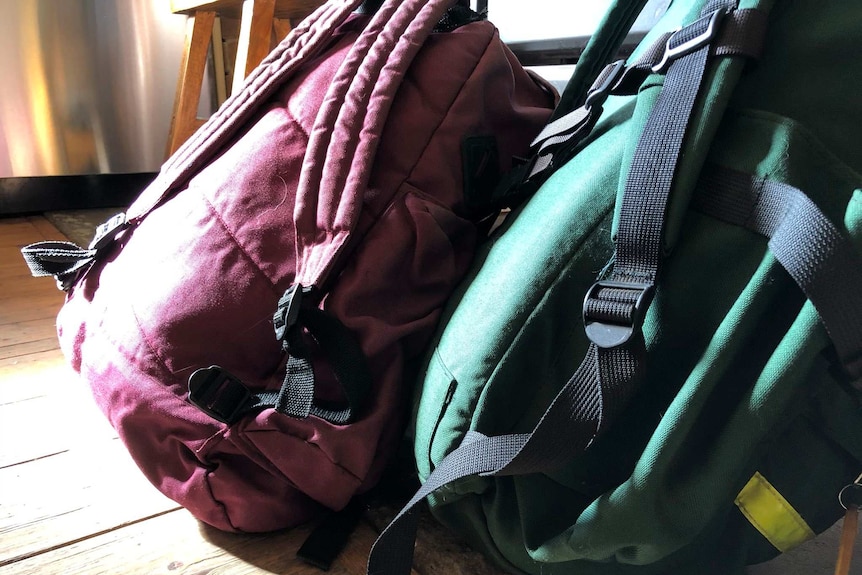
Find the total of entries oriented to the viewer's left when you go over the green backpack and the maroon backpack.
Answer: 0

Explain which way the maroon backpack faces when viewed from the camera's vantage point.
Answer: facing away from the viewer and to the right of the viewer

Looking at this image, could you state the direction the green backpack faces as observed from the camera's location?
facing away from the viewer and to the right of the viewer
